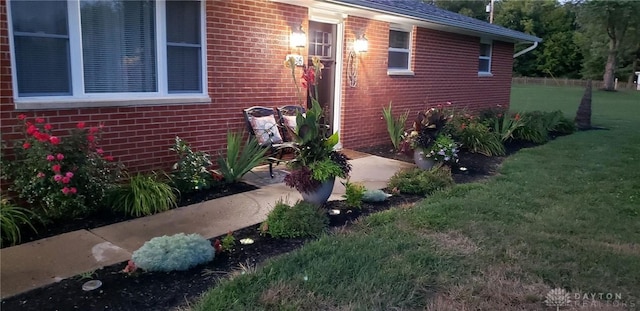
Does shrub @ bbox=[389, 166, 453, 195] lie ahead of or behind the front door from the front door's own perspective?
ahead

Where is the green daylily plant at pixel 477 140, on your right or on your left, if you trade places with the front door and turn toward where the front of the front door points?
on your left

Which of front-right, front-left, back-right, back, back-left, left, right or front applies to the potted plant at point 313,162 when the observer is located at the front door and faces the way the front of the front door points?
front-right

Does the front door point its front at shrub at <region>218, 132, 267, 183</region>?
no

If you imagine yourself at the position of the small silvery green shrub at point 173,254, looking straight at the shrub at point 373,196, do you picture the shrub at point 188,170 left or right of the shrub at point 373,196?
left

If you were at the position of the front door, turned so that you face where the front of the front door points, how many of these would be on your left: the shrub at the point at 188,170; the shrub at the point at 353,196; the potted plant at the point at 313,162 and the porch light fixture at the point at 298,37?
0

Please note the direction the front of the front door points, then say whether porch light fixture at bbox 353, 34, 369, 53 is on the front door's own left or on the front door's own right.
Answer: on the front door's own left

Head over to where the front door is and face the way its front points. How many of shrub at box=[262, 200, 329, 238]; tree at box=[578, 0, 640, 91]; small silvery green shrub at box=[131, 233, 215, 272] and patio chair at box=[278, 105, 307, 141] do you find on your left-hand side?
1

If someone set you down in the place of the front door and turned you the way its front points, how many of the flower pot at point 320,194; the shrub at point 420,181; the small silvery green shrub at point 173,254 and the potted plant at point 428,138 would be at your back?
0

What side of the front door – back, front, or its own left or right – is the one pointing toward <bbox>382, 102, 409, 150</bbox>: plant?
left

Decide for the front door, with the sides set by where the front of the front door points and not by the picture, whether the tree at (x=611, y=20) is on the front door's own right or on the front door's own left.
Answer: on the front door's own left

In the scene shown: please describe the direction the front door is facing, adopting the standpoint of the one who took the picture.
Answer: facing the viewer and to the right of the viewer

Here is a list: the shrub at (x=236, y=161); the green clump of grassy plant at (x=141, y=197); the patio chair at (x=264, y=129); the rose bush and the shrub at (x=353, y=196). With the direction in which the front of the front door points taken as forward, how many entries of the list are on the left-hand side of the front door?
0

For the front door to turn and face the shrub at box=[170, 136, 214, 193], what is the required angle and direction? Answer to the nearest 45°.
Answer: approximately 90° to its right

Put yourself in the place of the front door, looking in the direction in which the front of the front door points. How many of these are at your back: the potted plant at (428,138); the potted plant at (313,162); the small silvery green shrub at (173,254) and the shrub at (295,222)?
0

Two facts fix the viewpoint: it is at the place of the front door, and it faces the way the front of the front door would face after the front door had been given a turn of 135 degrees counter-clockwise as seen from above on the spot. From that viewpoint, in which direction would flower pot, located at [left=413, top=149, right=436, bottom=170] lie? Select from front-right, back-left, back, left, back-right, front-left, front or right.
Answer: back-right

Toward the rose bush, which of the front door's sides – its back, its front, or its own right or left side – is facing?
right

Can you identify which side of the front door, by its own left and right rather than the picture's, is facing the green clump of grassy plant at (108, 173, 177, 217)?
right
